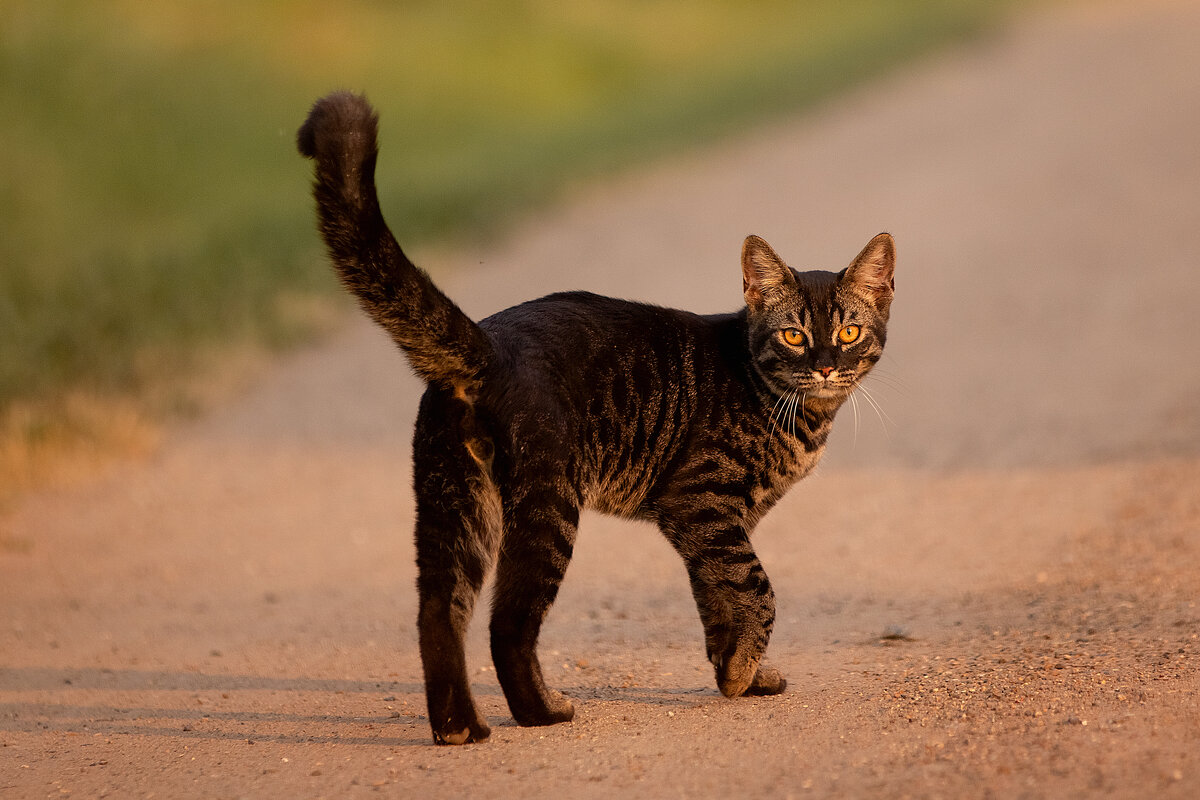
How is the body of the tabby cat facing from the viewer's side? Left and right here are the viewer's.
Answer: facing away from the viewer and to the right of the viewer
